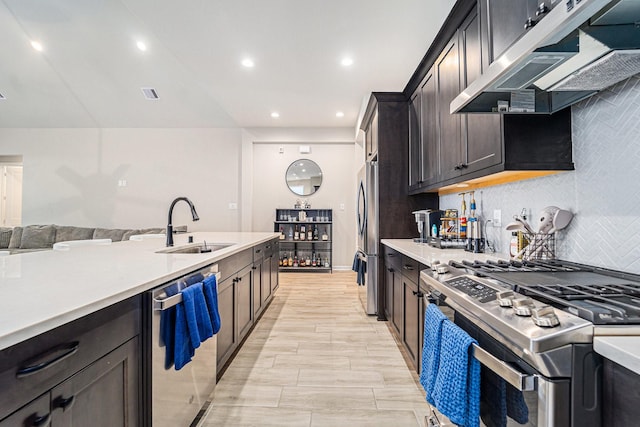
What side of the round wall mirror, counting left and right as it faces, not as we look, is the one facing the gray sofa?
right

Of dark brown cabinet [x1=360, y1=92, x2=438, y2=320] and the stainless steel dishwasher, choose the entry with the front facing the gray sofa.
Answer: the dark brown cabinet

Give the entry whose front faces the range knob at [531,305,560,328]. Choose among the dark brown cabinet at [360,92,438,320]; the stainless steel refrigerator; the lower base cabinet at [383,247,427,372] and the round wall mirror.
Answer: the round wall mirror

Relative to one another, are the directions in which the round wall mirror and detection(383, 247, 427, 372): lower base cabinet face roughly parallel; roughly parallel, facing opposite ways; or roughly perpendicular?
roughly perpendicular

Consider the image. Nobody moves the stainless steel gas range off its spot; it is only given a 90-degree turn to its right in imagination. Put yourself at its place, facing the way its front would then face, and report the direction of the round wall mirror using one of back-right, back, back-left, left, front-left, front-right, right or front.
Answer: front

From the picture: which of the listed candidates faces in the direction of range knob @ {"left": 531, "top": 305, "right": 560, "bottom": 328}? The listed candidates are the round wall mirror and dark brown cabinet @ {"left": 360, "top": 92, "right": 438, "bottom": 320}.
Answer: the round wall mirror

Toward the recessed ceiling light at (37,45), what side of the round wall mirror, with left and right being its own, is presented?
right

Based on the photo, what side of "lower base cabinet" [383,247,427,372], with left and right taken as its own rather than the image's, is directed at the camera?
left

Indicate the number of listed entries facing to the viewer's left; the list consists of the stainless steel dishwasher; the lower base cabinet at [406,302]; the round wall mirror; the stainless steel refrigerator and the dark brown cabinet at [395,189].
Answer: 3

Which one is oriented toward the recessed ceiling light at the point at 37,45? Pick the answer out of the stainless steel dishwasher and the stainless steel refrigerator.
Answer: the stainless steel refrigerator

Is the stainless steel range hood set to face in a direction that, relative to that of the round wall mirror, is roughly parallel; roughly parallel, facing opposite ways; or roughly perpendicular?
roughly perpendicular

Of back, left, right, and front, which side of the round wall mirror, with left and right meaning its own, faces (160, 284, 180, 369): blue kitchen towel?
front

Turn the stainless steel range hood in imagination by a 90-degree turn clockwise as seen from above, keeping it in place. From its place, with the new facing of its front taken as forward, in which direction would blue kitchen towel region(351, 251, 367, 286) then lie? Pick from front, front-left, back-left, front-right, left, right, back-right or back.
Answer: front
